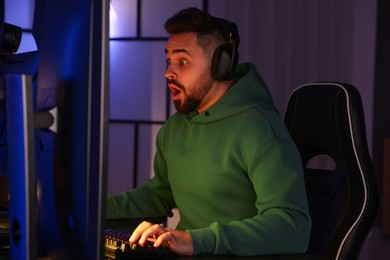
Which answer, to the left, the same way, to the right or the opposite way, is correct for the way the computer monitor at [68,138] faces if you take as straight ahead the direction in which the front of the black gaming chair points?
the opposite way

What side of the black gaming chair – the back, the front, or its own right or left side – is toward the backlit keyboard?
front

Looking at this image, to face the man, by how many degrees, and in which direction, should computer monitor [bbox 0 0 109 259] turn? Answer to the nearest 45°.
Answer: approximately 45° to its left

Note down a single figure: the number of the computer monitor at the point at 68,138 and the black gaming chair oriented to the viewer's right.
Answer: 1

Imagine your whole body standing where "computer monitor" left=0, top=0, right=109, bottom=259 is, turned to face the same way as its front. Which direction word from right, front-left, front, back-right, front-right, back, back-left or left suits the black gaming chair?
front-left

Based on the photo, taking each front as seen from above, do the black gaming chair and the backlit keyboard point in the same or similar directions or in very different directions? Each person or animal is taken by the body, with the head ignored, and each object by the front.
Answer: very different directions

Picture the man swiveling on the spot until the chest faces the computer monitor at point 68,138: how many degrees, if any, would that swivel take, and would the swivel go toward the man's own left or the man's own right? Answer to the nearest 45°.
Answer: approximately 45° to the man's own left

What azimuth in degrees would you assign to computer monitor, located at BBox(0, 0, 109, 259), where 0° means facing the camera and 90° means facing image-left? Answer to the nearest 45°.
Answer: approximately 270°

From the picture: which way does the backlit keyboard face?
to the viewer's right

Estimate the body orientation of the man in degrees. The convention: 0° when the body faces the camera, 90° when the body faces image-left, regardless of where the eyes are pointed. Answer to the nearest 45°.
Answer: approximately 45°
